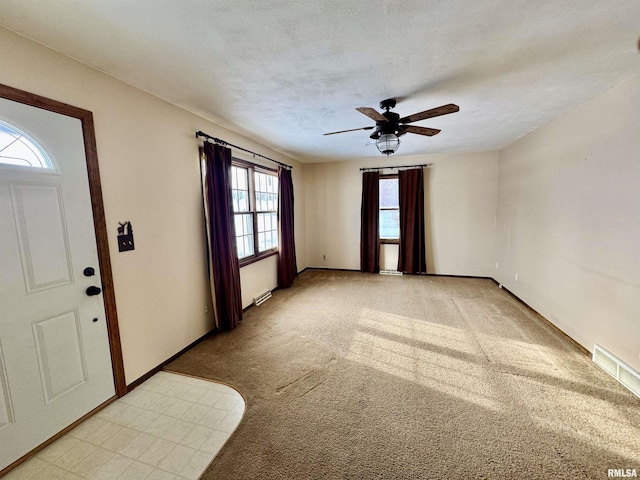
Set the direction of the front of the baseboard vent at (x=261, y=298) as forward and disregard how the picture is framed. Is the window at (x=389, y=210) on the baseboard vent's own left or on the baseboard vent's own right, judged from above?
on the baseboard vent's own left

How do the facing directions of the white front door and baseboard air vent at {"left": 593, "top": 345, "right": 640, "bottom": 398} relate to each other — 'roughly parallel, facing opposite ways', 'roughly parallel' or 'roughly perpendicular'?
roughly parallel, facing opposite ways

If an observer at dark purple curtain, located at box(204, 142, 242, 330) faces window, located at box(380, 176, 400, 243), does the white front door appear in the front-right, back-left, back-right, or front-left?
back-right

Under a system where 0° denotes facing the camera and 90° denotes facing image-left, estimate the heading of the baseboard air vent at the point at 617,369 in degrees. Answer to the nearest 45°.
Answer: approximately 45°

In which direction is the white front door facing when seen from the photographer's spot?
facing the viewer and to the right of the viewer

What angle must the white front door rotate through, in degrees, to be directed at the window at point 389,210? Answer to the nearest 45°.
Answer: approximately 45° to its left

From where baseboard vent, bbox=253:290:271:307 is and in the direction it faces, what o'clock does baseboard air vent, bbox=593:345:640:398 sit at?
baseboard air vent, bbox=593:345:640:398 is roughly at 12 o'clock from baseboard vent, bbox=253:290:271:307.

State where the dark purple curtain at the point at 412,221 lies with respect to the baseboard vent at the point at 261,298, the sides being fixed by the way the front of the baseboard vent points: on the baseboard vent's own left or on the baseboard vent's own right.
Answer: on the baseboard vent's own left

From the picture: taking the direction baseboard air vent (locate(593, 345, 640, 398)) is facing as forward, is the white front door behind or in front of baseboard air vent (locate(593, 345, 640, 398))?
in front

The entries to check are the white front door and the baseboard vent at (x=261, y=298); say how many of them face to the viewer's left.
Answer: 0

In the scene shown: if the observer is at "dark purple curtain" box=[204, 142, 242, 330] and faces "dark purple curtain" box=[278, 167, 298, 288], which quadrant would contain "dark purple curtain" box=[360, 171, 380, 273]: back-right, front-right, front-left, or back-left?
front-right

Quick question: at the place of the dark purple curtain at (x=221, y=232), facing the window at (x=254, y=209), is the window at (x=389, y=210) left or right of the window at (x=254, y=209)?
right

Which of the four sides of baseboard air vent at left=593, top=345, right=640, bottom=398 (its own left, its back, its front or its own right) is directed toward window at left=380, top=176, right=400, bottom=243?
right
